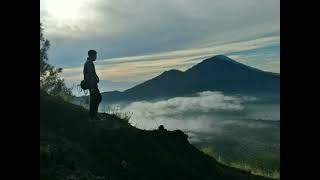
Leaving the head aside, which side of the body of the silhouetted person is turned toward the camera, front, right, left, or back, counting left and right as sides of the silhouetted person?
right
